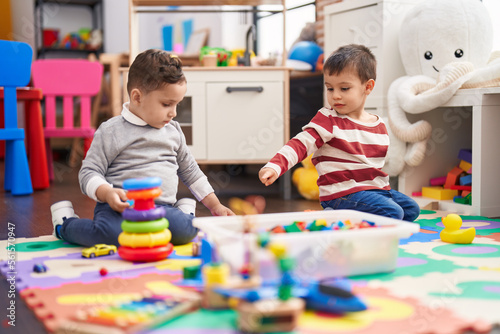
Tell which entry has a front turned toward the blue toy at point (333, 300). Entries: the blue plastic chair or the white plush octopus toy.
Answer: the white plush octopus toy

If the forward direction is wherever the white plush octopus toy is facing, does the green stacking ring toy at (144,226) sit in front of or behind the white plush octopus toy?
in front

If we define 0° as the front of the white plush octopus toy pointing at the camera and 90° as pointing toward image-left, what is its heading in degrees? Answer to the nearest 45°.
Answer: approximately 0°

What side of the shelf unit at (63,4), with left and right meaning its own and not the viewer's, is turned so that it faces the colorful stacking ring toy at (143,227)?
front

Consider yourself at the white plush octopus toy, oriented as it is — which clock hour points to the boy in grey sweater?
The boy in grey sweater is roughly at 1 o'clock from the white plush octopus toy.

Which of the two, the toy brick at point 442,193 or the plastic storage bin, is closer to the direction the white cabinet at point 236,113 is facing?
the plastic storage bin

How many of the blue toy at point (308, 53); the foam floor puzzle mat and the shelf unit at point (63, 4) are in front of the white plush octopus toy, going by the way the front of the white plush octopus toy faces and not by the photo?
1

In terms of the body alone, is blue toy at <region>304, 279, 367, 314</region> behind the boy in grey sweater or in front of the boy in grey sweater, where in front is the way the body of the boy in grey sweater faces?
in front

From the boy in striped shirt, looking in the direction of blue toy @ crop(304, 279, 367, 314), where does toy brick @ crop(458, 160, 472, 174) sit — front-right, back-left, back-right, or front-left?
back-left
